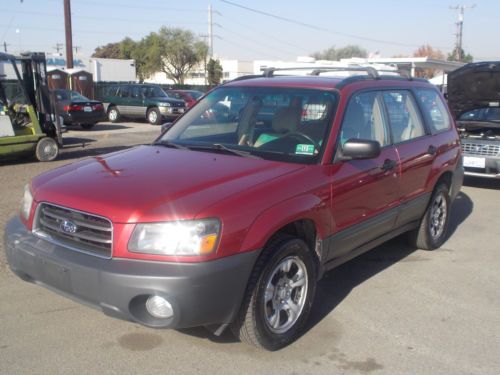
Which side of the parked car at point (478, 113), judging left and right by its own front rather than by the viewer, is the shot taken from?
front

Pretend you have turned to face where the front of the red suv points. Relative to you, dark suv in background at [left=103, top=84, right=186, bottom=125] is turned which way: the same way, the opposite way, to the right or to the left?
to the left

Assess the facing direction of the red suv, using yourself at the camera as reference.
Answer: facing the viewer and to the left of the viewer

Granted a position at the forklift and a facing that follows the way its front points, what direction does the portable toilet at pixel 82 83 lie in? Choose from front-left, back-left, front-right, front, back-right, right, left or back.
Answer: left

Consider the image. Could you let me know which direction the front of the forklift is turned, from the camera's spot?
facing to the right of the viewer

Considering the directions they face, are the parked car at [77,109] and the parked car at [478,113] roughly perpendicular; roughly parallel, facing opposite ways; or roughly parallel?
roughly perpendicular

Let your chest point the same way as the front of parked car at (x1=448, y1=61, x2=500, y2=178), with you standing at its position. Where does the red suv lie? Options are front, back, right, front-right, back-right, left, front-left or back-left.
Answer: front

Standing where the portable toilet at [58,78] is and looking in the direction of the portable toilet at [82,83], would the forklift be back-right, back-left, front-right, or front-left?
back-right

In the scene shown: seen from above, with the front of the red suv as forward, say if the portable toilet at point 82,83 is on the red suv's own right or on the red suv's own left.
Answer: on the red suv's own right

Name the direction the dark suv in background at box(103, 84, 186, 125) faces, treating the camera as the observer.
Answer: facing the viewer and to the right of the viewer

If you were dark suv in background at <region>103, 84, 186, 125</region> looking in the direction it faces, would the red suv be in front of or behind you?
in front

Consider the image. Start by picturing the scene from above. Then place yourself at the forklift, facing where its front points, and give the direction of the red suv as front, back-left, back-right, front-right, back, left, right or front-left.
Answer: right

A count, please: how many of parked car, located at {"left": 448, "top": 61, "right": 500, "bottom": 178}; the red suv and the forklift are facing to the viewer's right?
1

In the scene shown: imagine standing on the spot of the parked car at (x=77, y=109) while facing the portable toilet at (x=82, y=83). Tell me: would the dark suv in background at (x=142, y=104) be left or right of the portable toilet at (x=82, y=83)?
right

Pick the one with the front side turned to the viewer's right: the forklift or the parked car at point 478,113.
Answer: the forklift

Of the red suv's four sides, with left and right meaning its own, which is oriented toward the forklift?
right

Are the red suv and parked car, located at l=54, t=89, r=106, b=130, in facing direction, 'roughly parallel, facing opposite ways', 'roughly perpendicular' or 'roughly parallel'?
roughly perpendicular

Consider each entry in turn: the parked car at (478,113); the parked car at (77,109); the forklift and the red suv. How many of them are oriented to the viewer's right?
1
